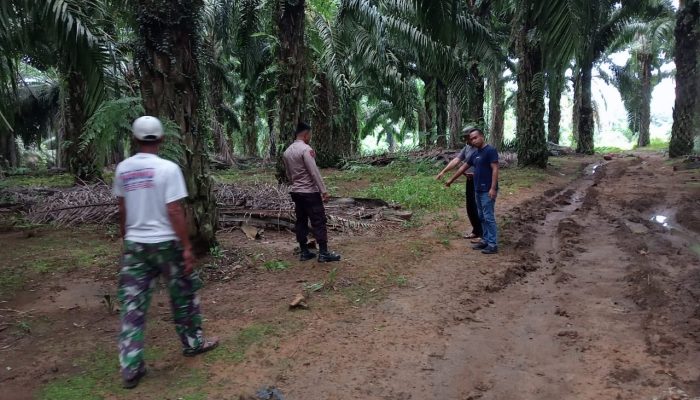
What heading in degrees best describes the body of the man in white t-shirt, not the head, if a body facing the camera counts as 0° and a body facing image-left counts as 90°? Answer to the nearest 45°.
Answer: approximately 225°

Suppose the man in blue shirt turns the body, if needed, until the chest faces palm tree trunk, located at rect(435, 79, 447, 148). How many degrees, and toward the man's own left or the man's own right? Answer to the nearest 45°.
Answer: approximately 135° to the man's own right

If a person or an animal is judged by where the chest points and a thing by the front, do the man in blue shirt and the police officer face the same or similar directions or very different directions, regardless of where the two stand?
very different directions

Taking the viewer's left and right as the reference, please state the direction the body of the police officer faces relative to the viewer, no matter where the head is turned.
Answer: facing away from the viewer and to the right of the viewer

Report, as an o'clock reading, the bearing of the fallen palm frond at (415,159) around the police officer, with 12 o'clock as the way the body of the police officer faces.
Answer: The fallen palm frond is roughly at 11 o'clock from the police officer.

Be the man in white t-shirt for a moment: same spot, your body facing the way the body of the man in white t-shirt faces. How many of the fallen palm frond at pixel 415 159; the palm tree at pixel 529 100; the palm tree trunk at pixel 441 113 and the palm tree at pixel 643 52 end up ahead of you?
4

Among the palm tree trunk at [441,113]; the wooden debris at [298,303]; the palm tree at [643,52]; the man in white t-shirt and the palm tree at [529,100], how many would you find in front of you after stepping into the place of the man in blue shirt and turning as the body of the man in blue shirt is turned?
2

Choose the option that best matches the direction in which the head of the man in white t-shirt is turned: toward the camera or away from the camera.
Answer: away from the camera

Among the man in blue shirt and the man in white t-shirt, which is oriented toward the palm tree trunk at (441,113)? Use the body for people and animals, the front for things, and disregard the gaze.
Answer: the man in white t-shirt

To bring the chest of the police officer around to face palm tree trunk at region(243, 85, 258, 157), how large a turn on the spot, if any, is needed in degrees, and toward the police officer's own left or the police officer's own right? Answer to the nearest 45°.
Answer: approximately 45° to the police officer's own left

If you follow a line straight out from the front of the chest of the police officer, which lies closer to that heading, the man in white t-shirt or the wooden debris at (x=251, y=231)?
the wooden debris

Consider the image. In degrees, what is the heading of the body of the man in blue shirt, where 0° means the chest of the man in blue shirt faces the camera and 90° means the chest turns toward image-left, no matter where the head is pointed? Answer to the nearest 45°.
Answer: approximately 45°

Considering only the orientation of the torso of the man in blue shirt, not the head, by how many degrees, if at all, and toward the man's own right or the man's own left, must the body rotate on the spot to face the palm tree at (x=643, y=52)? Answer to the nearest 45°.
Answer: approximately 135° to the man's own right

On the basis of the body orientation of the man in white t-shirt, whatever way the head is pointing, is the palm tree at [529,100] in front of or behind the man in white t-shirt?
in front

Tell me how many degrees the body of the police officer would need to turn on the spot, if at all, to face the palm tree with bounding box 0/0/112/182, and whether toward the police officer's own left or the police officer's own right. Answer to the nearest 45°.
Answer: approximately 135° to the police officer's own left
